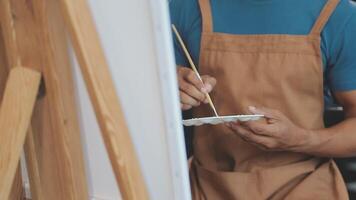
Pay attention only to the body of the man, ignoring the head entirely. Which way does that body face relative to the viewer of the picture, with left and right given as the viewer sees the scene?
facing the viewer
